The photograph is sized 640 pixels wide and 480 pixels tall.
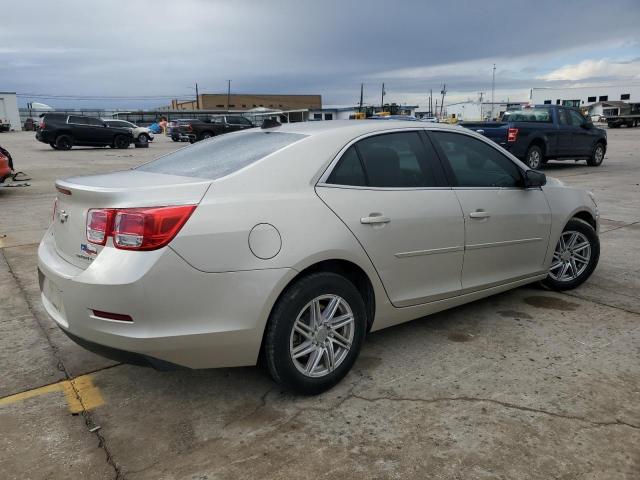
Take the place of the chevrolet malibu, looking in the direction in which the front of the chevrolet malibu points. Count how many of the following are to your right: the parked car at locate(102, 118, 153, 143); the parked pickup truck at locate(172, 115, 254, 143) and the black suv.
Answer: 0

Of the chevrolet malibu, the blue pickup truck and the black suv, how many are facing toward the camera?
0

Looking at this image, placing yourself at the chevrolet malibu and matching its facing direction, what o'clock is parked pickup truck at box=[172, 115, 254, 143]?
The parked pickup truck is roughly at 10 o'clock from the chevrolet malibu.

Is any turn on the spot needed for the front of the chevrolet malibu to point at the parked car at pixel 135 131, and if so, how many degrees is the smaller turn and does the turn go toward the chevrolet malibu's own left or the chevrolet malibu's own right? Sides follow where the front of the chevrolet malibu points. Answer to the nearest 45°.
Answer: approximately 45° to the chevrolet malibu's own left

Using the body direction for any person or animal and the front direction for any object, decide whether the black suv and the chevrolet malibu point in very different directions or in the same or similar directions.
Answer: same or similar directions

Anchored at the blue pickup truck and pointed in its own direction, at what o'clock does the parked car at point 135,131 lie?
The parked car is roughly at 8 o'clock from the blue pickup truck.

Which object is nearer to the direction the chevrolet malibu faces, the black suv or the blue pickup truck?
the blue pickup truck

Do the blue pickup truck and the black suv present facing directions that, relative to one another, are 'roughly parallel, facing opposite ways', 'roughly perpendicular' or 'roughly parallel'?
roughly parallel

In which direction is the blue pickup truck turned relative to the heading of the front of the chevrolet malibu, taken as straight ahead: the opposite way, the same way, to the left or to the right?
the same way

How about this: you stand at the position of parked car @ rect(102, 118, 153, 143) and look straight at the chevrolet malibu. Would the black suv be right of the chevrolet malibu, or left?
right

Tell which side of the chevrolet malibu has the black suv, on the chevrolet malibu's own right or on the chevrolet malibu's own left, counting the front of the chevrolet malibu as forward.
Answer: on the chevrolet malibu's own left

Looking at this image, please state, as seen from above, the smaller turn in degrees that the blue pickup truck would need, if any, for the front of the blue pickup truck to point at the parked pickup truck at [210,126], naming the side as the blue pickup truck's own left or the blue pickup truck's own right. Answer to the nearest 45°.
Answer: approximately 90° to the blue pickup truck's own left

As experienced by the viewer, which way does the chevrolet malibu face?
facing away from the viewer and to the right of the viewer

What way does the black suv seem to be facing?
to the viewer's right

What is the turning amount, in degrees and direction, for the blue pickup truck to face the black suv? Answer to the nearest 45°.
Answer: approximately 135° to its left

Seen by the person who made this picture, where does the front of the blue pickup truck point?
facing away from the viewer and to the right of the viewer
